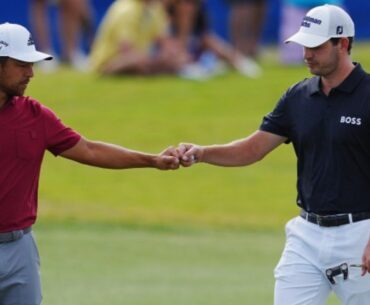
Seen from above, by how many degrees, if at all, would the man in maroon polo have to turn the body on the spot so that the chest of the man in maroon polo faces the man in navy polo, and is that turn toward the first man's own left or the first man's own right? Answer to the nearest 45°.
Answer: approximately 45° to the first man's own left

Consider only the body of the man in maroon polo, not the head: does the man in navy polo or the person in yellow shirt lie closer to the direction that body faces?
the man in navy polo

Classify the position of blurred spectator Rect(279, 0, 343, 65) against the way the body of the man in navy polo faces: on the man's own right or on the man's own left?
on the man's own right

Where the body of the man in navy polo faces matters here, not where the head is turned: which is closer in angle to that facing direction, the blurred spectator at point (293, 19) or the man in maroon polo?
the man in maroon polo

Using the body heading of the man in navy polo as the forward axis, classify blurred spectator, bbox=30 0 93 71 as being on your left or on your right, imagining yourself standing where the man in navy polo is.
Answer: on your right

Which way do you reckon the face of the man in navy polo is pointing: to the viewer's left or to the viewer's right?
to the viewer's left

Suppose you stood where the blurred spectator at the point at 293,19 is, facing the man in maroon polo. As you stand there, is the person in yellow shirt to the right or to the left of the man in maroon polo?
right

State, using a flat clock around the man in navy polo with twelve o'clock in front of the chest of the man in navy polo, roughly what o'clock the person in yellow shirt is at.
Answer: The person in yellow shirt is roughly at 4 o'clock from the man in navy polo.

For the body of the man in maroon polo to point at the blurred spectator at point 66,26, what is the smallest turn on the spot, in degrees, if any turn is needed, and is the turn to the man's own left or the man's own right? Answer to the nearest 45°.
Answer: approximately 135° to the man's own left
